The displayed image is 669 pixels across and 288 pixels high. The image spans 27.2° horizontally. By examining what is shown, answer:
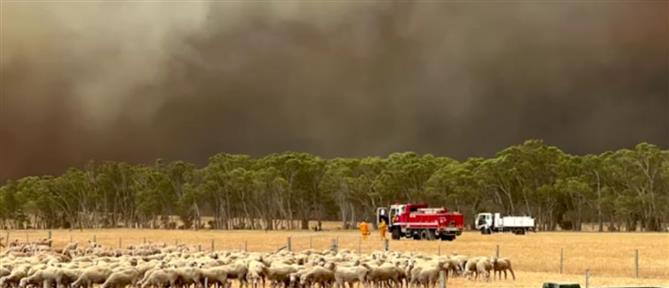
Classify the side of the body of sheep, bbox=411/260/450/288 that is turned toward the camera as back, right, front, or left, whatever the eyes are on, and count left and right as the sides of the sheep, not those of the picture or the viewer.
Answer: right

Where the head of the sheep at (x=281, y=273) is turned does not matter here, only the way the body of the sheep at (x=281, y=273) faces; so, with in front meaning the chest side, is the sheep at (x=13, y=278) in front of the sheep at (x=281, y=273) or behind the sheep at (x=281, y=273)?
behind

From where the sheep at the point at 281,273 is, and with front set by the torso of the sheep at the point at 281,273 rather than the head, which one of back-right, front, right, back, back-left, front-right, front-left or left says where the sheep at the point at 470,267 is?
front-left

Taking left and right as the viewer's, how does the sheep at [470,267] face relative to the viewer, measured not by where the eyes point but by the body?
facing to the left of the viewer

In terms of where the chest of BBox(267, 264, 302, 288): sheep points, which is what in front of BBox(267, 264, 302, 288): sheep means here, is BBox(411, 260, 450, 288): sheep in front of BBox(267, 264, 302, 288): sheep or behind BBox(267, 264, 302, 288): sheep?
in front

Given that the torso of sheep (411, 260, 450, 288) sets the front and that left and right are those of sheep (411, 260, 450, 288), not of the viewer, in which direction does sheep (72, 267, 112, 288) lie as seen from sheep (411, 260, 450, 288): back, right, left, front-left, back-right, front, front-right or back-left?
back

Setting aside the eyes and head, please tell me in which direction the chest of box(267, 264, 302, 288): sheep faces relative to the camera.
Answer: to the viewer's right
